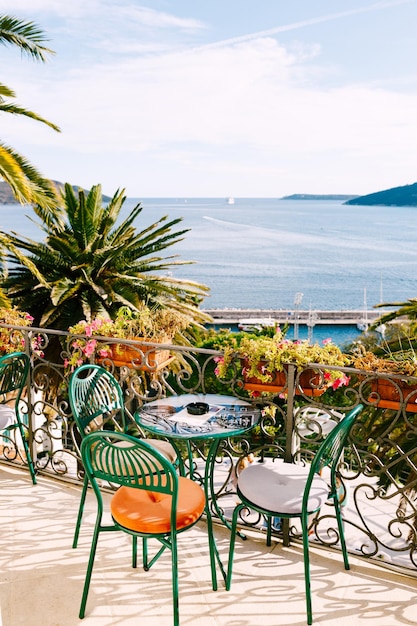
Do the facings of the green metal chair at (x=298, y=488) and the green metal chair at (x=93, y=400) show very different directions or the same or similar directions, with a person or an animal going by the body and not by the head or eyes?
very different directions

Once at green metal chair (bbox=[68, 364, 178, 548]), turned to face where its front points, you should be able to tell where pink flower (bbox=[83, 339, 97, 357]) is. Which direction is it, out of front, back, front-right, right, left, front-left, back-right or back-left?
back-left

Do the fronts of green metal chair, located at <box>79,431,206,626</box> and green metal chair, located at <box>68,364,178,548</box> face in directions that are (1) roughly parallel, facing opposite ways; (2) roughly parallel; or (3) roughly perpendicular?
roughly perpendicular

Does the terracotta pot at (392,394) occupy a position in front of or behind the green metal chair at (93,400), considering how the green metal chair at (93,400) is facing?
in front

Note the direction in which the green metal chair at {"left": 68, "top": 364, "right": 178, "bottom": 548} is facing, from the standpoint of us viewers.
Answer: facing the viewer and to the right of the viewer

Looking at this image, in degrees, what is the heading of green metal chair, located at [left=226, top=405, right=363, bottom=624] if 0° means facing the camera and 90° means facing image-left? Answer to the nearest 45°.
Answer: approximately 135°

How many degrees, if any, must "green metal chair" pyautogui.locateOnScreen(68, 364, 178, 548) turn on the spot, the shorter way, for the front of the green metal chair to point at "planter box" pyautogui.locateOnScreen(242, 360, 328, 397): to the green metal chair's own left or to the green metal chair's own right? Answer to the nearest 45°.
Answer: approximately 45° to the green metal chair's own left

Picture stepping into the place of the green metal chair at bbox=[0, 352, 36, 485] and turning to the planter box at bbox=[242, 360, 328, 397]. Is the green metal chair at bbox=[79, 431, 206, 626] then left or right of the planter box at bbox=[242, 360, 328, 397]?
right

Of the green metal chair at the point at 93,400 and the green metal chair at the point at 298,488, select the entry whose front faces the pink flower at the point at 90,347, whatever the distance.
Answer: the green metal chair at the point at 298,488
